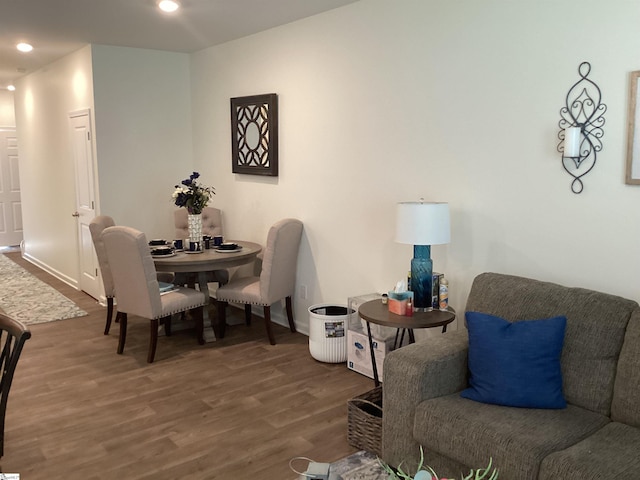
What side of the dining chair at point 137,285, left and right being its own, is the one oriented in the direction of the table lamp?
right

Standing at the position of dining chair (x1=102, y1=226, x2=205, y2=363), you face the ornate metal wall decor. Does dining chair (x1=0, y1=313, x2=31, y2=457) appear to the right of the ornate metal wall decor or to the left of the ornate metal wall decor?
right

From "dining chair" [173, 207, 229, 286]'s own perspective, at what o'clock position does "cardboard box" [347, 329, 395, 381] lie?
The cardboard box is roughly at 11 o'clock from the dining chair.

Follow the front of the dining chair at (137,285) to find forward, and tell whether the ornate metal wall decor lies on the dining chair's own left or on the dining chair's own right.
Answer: on the dining chair's own right

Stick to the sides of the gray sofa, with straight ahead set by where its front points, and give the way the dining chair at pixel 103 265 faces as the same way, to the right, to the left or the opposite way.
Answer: the opposite way

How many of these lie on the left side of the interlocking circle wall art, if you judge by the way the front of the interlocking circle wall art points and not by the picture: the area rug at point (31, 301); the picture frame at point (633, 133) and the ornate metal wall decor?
2

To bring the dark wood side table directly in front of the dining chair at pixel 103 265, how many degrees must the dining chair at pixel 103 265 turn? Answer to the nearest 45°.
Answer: approximately 45° to its right

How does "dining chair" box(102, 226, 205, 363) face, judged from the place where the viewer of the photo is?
facing away from the viewer and to the right of the viewer

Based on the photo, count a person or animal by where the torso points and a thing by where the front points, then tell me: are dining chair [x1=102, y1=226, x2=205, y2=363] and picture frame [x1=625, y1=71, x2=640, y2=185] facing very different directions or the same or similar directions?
very different directions

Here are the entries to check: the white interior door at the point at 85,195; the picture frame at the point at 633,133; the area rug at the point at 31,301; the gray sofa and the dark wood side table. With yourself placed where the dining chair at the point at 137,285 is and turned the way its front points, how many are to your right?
3

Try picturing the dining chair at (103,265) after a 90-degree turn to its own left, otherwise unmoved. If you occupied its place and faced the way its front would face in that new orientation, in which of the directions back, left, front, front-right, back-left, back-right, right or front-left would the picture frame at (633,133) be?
back-right

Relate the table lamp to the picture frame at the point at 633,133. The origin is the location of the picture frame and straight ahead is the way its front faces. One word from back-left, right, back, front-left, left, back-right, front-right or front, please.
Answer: right

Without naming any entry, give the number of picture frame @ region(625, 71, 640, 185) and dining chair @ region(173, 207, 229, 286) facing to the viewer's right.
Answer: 0
